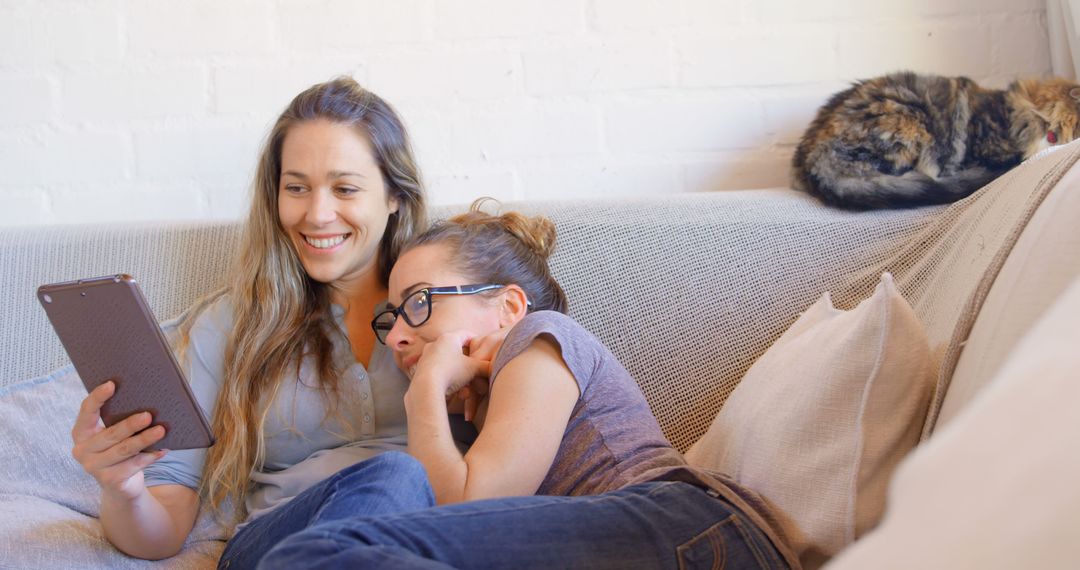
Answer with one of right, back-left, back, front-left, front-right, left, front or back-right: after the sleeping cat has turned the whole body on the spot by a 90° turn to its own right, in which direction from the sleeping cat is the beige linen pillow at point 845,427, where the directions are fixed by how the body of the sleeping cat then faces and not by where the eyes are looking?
front

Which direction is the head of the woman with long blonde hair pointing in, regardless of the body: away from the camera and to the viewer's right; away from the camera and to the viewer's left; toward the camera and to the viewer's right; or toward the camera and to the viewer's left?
toward the camera and to the viewer's left

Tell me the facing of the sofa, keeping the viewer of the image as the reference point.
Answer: facing the viewer

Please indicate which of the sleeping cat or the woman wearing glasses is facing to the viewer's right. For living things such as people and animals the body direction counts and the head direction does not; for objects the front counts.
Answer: the sleeping cat

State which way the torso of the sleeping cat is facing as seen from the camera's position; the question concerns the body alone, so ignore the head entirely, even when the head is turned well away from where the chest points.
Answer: to the viewer's right

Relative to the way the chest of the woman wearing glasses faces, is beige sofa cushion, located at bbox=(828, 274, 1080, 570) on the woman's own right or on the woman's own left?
on the woman's own left
